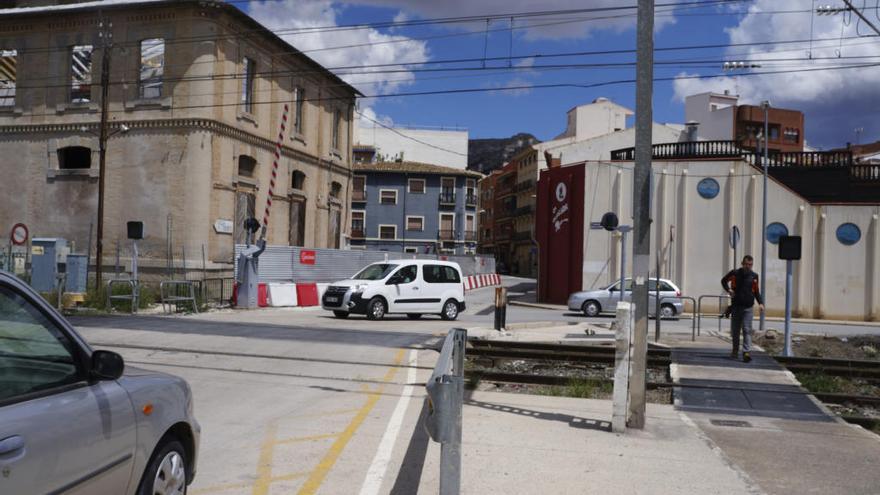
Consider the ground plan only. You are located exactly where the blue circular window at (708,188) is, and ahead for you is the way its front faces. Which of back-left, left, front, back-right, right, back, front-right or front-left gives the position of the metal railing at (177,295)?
front-right

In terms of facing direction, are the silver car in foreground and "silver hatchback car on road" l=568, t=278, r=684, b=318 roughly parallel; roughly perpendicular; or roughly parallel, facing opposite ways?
roughly perpendicular

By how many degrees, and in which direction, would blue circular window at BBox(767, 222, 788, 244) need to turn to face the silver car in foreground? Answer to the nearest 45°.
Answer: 0° — it already faces it

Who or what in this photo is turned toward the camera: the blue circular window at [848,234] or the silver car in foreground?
the blue circular window

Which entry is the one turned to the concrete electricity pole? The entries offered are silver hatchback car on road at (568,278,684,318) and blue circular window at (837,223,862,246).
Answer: the blue circular window

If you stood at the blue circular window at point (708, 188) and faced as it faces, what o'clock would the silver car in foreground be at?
The silver car in foreground is roughly at 12 o'clock from the blue circular window.

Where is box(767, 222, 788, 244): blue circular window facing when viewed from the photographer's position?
facing the viewer

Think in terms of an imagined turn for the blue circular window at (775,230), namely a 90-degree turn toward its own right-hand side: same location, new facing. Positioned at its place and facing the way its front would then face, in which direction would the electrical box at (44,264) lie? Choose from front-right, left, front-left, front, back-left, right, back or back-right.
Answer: front-left

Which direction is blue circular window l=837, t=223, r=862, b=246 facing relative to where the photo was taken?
toward the camera

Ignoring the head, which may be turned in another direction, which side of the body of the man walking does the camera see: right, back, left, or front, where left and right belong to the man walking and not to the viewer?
front
